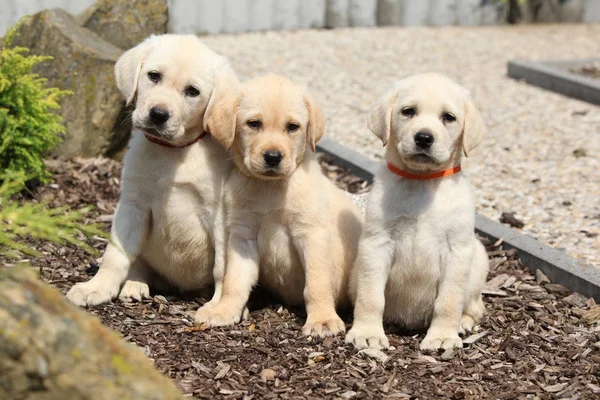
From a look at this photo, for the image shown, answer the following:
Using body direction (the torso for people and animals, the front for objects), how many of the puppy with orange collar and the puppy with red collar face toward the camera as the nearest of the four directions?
2

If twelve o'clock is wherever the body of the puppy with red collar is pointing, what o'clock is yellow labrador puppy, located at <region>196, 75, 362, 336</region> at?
The yellow labrador puppy is roughly at 10 o'clock from the puppy with red collar.

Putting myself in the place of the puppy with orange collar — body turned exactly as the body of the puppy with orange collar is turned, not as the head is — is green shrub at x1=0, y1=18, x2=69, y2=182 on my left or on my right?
on my right

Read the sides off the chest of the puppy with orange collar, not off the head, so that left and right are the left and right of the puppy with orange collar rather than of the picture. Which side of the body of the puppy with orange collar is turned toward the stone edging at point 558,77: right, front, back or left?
back

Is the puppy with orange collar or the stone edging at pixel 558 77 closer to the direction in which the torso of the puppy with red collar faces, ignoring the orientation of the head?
the puppy with orange collar

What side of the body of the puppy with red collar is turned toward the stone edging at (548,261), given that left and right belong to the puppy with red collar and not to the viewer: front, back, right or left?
left

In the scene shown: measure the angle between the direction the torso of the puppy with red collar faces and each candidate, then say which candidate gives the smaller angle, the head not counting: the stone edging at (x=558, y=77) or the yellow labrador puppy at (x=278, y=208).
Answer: the yellow labrador puppy

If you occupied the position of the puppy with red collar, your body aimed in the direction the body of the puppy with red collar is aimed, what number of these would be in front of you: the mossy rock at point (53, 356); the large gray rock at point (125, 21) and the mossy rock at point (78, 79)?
1

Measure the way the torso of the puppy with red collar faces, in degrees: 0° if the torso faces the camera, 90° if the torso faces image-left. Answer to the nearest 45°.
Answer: approximately 0°

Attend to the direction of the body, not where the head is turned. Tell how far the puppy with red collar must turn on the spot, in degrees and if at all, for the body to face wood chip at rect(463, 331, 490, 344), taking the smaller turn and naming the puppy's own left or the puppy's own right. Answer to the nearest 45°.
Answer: approximately 45° to the puppy's own left

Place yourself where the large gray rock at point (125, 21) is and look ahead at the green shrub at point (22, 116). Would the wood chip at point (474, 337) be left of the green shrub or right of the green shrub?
left
